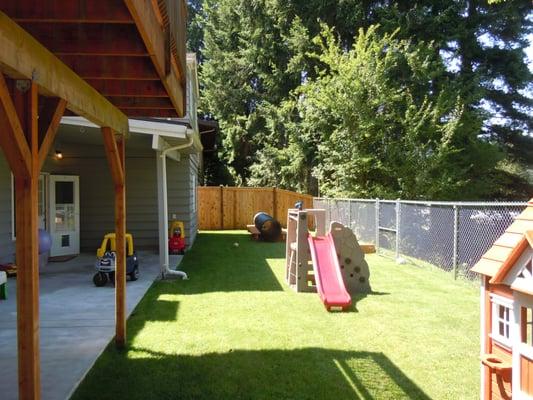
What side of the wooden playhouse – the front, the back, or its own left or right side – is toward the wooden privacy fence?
right

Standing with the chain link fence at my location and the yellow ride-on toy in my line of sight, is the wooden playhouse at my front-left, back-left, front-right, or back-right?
front-left

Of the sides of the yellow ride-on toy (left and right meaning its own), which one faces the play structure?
left

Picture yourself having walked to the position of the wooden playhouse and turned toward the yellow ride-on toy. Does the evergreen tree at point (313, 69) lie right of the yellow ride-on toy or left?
right

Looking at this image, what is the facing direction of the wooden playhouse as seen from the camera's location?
facing the viewer and to the left of the viewer

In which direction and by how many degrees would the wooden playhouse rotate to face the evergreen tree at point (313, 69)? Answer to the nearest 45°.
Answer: approximately 90° to its right

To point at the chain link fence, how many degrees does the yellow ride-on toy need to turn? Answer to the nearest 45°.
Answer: approximately 135° to its left

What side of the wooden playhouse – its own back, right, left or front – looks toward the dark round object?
right

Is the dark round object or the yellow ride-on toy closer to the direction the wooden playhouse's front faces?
the yellow ride-on toy

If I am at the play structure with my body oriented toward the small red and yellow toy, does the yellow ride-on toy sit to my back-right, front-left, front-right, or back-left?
front-left

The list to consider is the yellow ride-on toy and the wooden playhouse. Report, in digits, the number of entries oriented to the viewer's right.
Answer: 0

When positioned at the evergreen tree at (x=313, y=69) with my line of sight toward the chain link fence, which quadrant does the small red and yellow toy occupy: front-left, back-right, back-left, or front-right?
front-right

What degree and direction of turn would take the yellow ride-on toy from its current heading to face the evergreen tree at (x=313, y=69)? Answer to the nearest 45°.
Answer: approximately 180°

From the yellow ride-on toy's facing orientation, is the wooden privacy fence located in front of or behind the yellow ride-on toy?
behind
